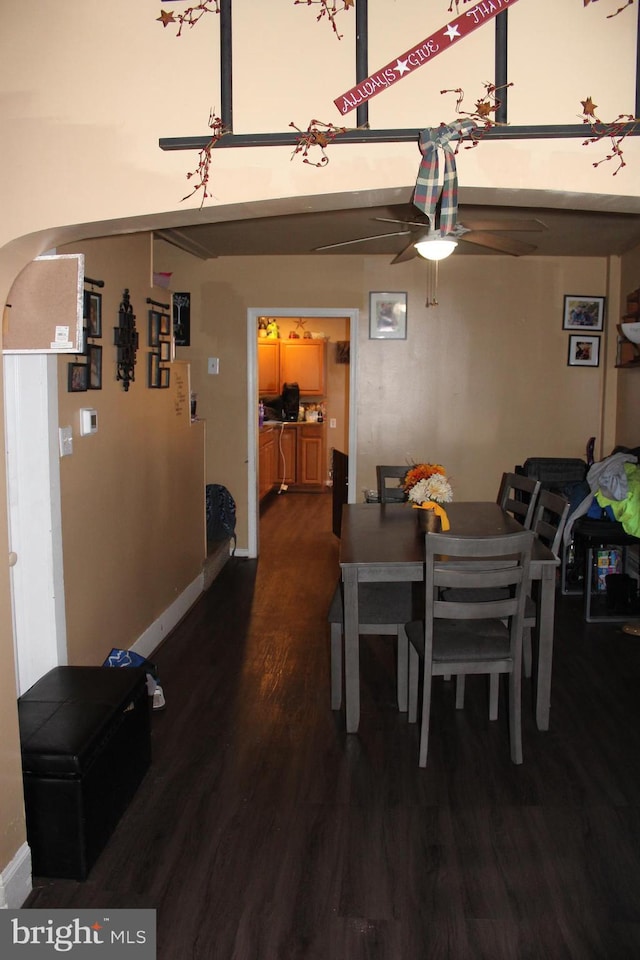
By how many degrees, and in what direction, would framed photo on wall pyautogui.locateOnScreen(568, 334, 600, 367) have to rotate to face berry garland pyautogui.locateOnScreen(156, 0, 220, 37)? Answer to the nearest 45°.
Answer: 0° — it already faces it

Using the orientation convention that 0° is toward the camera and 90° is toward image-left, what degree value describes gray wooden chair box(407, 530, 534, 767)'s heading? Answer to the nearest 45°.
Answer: approximately 180°

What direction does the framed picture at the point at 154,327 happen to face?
to the viewer's right

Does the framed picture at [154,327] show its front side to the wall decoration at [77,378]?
no

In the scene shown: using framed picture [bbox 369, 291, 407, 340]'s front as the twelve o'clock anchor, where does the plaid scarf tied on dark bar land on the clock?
The plaid scarf tied on dark bar is roughly at 12 o'clock from the framed picture.

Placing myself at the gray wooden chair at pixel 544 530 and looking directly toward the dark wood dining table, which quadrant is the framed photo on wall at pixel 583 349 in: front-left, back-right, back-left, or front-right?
back-right

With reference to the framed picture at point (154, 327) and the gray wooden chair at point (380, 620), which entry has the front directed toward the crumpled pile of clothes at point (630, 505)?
the framed picture

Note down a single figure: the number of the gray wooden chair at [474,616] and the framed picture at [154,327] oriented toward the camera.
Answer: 0

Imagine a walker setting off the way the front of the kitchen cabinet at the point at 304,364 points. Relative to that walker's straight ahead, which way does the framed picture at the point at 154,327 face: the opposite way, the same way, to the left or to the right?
to the left

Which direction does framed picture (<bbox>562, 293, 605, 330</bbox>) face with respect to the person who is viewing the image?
facing the viewer

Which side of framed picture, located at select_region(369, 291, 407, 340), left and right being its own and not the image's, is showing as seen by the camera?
front

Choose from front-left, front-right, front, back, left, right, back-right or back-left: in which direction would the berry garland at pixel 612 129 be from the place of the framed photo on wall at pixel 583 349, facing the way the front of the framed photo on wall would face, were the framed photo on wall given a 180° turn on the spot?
back
